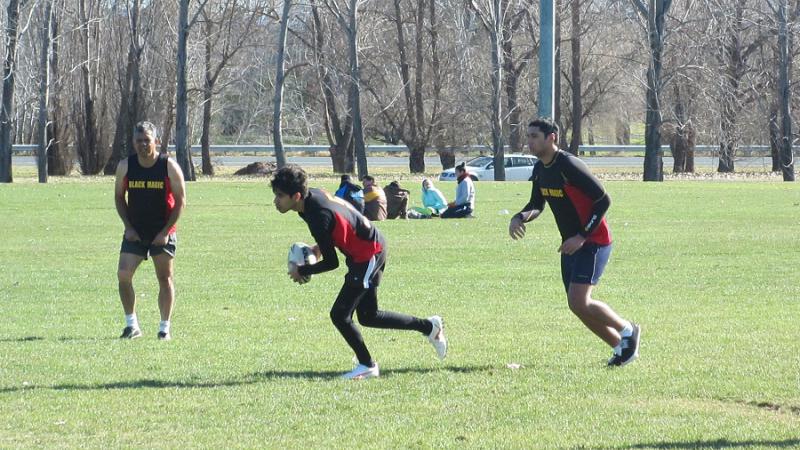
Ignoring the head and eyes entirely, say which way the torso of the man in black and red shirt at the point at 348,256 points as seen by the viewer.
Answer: to the viewer's left

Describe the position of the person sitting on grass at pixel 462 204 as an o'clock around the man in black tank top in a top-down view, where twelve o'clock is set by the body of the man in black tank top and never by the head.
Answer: The person sitting on grass is roughly at 7 o'clock from the man in black tank top.

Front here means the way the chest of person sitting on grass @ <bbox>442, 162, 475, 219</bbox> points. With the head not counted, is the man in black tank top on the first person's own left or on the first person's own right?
on the first person's own left

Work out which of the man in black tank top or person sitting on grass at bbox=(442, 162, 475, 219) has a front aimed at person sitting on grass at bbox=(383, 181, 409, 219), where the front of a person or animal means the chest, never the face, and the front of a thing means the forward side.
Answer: person sitting on grass at bbox=(442, 162, 475, 219)

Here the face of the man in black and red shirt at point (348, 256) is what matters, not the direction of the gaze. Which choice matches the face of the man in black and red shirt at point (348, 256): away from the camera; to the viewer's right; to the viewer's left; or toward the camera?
to the viewer's left

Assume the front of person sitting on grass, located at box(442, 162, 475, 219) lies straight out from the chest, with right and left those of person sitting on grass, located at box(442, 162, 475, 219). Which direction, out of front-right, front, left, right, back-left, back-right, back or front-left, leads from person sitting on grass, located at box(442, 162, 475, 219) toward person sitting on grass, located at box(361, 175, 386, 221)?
front-left

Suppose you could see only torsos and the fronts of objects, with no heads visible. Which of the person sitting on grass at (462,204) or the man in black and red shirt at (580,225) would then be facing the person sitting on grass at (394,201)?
the person sitting on grass at (462,204)

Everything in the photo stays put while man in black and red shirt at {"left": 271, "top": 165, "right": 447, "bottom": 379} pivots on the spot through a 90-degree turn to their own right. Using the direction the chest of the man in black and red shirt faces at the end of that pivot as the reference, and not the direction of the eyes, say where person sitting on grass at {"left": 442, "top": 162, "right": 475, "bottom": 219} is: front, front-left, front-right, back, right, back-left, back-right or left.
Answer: front

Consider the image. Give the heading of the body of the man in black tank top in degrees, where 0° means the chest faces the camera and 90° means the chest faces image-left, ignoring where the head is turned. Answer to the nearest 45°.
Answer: approximately 0°

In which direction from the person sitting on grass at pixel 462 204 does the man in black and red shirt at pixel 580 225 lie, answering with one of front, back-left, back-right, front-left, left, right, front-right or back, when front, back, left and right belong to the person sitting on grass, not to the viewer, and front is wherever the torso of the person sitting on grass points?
left

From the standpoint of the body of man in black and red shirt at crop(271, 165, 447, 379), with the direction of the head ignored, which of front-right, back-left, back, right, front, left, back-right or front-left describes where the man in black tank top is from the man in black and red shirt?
front-right

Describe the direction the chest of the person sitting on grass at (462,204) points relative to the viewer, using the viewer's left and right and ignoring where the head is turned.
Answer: facing to the left of the viewer

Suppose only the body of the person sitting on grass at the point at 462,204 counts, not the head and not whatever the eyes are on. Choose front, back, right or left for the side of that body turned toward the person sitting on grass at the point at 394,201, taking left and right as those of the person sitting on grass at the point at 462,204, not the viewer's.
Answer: front
